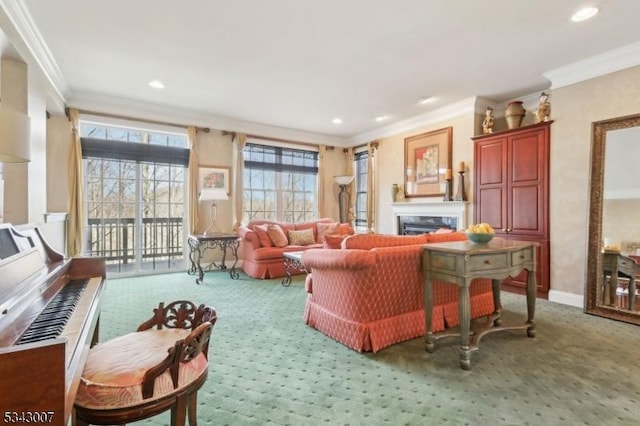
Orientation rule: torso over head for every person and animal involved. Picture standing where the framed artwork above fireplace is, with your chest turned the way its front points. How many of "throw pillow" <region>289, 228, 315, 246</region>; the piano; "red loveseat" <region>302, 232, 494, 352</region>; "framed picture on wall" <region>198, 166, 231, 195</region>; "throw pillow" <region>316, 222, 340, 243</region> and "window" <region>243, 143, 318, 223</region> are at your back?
0

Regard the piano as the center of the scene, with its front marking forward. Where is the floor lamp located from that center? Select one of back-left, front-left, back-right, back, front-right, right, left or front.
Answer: front-left

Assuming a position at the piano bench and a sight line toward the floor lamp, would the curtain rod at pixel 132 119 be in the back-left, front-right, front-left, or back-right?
front-left

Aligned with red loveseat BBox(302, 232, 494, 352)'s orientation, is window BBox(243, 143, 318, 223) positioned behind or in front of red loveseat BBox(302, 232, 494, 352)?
in front

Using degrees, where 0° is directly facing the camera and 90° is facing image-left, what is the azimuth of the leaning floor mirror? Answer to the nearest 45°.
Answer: approximately 45°

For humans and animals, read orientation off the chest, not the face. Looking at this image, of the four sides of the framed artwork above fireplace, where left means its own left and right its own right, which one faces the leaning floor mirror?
left

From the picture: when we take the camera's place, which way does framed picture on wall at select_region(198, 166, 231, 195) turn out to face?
facing the viewer

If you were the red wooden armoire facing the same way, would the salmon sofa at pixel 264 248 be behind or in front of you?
in front

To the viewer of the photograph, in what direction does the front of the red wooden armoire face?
facing the viewer and to the left of the viewer

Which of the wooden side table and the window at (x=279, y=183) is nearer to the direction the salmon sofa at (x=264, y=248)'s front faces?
the wooden side table

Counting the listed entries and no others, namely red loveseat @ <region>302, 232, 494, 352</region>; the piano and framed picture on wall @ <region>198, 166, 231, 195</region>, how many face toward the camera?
1

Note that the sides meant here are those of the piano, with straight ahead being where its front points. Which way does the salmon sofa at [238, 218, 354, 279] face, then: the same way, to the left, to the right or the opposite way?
to the right

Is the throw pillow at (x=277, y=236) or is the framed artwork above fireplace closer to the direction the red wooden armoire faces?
the throw pillow

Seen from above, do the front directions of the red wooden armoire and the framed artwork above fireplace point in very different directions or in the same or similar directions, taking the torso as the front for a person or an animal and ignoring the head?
same or similar directions

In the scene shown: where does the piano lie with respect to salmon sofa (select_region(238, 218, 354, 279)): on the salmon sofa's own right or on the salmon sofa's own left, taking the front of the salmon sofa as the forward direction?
on the salmon sofa's own right

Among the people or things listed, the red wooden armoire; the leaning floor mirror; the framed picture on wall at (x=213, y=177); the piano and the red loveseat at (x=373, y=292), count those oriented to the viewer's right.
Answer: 1

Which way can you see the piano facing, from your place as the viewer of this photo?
facing to the right of the viewer

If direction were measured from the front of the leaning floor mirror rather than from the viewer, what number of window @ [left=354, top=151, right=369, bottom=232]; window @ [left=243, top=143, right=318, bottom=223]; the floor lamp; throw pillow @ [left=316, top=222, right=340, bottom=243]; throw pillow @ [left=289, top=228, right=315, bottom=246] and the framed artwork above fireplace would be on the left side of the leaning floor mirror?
0

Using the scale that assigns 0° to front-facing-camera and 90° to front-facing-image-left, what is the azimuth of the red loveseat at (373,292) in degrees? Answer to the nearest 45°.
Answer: approximately 135°
